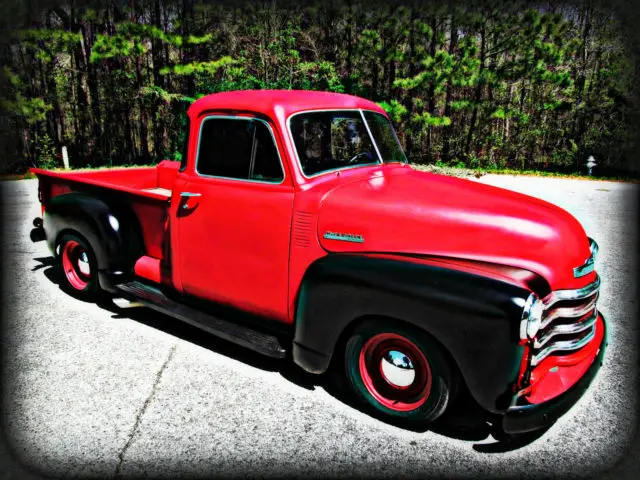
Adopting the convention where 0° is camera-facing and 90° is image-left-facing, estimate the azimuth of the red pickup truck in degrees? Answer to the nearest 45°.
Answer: approximately 315°

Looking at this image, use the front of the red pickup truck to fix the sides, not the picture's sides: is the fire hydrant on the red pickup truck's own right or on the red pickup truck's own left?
on the red pickup truck's own left
